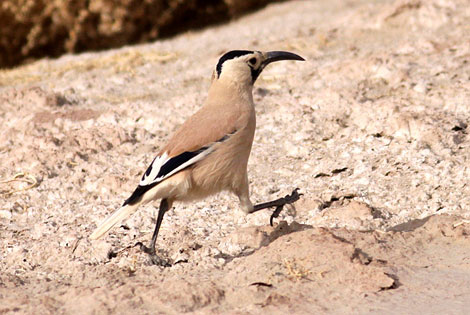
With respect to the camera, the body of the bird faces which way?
to the viewer's right
